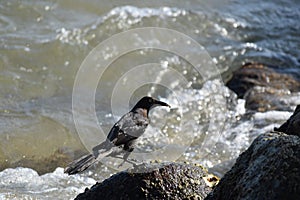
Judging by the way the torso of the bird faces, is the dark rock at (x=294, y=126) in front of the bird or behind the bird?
in front

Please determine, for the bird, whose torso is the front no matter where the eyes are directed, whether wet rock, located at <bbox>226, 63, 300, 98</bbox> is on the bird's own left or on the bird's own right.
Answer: on the bird's own left

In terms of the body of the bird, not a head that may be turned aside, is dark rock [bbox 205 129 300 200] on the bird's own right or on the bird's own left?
on the bird's own right

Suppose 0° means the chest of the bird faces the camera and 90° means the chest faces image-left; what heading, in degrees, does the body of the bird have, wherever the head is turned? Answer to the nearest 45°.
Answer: approximately 270°
